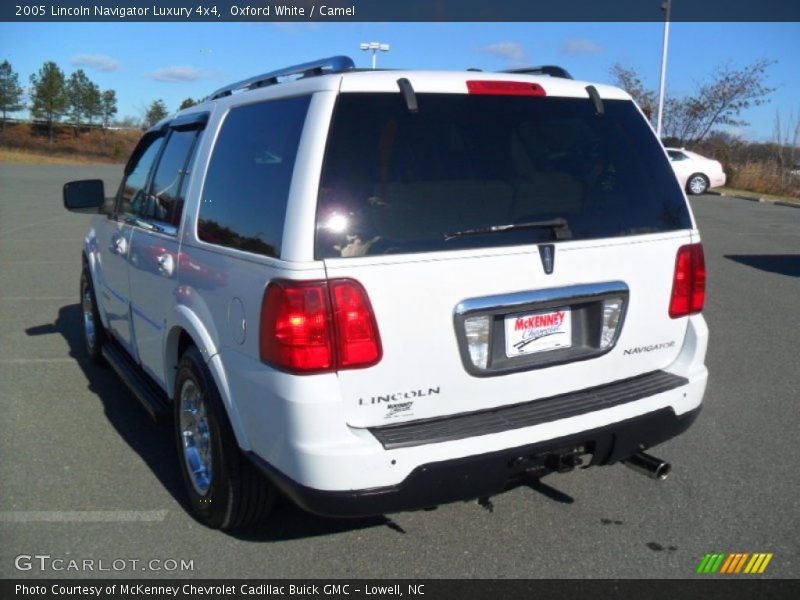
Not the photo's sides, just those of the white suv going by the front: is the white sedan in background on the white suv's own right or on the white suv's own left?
on the white suv's own right

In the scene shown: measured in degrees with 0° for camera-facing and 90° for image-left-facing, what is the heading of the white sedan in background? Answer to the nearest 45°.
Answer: approximately 90°

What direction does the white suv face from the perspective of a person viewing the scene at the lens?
facing away from the viewer and to the left of the viewer

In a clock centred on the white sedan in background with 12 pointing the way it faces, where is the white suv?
The white suv is roughly at 9 o'clock from the white sedan in background.
